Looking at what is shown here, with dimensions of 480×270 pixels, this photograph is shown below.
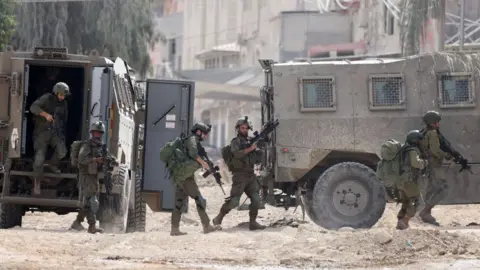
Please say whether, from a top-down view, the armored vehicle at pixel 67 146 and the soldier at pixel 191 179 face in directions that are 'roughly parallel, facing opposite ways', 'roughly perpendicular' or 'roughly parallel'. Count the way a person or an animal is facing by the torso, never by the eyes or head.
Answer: roughly perpendicular

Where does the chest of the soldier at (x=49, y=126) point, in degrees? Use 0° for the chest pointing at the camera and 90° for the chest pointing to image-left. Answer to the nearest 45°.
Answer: approximately 315°

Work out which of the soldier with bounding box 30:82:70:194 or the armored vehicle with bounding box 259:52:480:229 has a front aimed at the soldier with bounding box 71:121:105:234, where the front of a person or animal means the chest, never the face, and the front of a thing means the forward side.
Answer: the soldier with bounding box 30:82:70:194

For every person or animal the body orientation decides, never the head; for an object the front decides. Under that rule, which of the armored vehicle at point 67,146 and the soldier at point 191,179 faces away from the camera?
the armored vehicle

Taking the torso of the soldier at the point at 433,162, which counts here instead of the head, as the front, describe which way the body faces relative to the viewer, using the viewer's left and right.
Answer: facing to the right of the viewer

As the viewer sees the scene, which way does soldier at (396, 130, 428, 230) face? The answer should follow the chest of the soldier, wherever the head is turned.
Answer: to the viewer's right

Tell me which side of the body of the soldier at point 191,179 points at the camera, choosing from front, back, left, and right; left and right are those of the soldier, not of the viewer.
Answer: right

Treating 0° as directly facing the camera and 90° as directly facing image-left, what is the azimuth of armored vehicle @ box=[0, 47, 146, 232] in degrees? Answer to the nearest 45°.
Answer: approximately 180°

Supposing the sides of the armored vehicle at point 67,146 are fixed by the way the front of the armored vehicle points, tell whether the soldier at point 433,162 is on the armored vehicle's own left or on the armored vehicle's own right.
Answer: on the armored vehicle's own right
